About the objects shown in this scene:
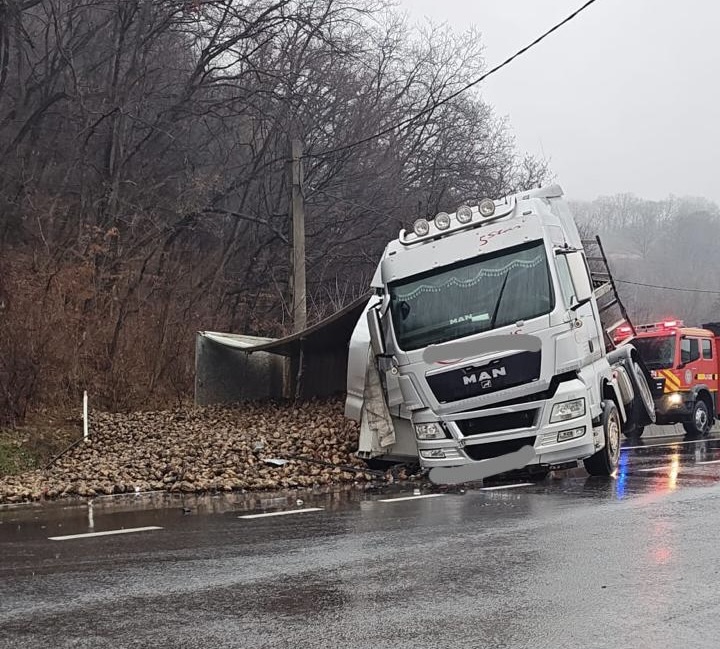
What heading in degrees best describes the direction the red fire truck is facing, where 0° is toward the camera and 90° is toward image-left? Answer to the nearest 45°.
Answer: approximately 45°

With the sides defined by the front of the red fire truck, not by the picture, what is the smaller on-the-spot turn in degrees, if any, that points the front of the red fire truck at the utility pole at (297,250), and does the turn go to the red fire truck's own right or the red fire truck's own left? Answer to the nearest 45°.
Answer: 0° — it already faces it

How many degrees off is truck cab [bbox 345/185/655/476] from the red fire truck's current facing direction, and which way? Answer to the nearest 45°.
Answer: approximately 45° to its left
